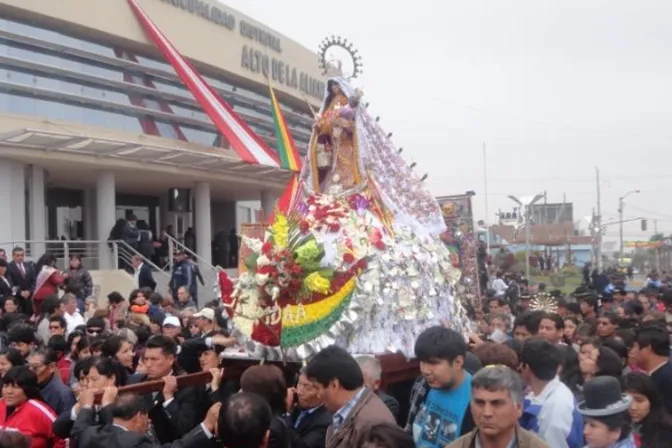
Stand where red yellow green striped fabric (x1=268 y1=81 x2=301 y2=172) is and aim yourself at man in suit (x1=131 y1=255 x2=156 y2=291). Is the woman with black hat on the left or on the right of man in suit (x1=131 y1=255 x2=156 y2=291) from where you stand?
left

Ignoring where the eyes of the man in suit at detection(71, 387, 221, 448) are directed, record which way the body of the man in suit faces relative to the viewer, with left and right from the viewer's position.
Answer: facing away from the viewer and to the right of the viewer

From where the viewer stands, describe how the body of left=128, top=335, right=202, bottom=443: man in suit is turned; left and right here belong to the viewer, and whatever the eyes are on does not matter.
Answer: facing the viewer and to the left of the viewer

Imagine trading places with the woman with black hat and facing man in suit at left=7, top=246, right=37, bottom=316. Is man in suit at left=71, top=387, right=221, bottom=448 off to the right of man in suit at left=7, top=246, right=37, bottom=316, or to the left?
left

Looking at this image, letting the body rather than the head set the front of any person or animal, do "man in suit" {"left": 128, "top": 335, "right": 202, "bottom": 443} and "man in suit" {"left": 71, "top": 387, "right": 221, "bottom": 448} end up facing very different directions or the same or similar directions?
very different directions

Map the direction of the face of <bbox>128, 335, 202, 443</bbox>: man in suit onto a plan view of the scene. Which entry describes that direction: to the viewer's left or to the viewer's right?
to the viewer's left

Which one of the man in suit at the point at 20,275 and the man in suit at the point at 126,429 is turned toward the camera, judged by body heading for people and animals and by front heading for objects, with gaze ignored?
the man in suit at the point at 20,275

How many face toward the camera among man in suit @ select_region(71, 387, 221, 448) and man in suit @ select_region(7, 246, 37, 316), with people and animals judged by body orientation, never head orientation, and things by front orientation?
1

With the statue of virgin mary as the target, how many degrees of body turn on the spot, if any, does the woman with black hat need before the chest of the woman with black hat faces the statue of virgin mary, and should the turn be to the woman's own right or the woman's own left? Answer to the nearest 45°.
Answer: approximately 90° to the woman's own right

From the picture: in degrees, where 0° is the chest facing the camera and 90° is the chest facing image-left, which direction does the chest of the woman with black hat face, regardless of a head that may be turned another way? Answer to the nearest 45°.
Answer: approximately 45°

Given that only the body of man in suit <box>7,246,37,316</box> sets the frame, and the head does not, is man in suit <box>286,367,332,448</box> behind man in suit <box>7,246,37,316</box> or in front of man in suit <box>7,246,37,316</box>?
in front

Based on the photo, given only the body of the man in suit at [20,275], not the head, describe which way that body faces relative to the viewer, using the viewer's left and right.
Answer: facing the viewer

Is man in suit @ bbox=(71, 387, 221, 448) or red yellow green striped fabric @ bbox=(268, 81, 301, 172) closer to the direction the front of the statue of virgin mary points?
the man in suit
